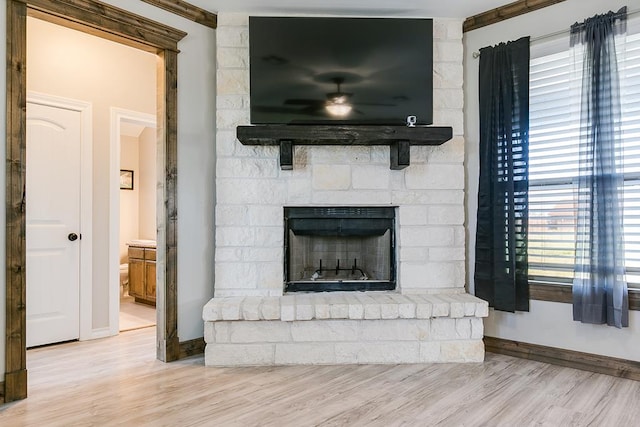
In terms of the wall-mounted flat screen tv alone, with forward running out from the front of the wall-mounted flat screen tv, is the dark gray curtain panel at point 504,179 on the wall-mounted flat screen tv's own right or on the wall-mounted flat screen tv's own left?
on the wall-mounted flat screen tv's own left

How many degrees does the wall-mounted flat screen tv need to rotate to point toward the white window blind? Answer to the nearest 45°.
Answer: approximately 90° to its left

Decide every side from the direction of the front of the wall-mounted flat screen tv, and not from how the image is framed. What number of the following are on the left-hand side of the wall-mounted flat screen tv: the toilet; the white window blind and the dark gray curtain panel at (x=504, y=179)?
2

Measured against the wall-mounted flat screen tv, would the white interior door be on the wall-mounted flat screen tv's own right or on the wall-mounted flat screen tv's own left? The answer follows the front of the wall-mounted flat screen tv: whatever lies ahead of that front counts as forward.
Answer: on the wall-mounted flat screen tv's own right

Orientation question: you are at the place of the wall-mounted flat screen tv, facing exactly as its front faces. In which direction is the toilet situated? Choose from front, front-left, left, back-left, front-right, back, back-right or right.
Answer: back-right

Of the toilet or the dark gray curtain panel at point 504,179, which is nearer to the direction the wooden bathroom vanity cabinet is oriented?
the dark gray curtain panel

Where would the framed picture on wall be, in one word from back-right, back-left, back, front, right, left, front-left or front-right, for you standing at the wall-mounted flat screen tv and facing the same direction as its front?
back-right

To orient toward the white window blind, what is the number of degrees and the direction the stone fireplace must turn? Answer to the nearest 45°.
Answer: approximately 90° to its left

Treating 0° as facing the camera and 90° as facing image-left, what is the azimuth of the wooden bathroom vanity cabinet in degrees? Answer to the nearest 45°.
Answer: approximately 45°

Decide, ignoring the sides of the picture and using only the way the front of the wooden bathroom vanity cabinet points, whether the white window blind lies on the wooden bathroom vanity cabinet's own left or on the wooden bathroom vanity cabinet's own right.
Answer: on the wooden bathroom vanity cabinet's own left

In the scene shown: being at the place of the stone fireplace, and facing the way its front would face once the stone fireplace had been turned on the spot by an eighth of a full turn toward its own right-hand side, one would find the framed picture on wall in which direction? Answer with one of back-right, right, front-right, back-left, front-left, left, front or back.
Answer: right

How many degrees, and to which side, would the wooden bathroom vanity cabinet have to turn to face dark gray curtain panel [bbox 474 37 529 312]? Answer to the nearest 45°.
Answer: approximately 90° to its left

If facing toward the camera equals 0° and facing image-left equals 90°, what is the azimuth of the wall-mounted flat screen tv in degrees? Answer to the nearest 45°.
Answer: approximately 0°
